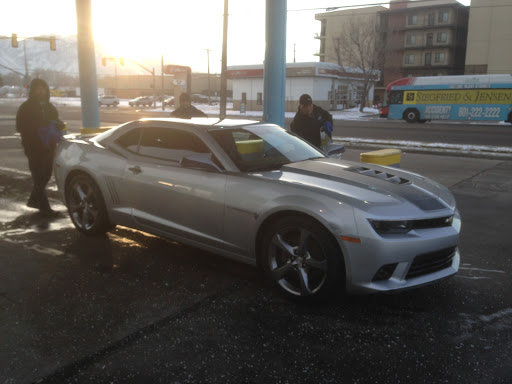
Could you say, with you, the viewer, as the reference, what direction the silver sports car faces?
facing the viewer and to the right of the viewer

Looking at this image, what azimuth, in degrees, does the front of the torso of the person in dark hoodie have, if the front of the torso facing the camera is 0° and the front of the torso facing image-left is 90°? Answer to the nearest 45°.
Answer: approximately 315°

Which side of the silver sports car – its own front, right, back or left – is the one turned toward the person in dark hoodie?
back

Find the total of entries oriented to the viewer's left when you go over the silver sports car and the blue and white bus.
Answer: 1

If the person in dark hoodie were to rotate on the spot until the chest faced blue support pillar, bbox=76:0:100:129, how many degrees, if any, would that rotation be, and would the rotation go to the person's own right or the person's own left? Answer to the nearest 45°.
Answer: approximately 135° to the person's own left

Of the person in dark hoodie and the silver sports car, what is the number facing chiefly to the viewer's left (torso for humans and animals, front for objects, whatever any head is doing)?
0

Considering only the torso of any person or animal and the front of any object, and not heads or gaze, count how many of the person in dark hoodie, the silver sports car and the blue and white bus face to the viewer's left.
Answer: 1

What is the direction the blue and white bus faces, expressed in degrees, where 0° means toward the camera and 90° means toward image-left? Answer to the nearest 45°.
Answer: approximately 90°

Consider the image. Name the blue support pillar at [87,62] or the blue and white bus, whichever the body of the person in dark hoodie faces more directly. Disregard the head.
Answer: the blue and white bus

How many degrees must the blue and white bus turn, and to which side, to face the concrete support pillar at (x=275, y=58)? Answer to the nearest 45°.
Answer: approximately 90° to its left

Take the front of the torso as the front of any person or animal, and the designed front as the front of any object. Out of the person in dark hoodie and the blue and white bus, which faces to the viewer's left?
the blue and white bus

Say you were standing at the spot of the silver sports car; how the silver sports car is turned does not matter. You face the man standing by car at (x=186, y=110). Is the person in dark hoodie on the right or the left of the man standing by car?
left
